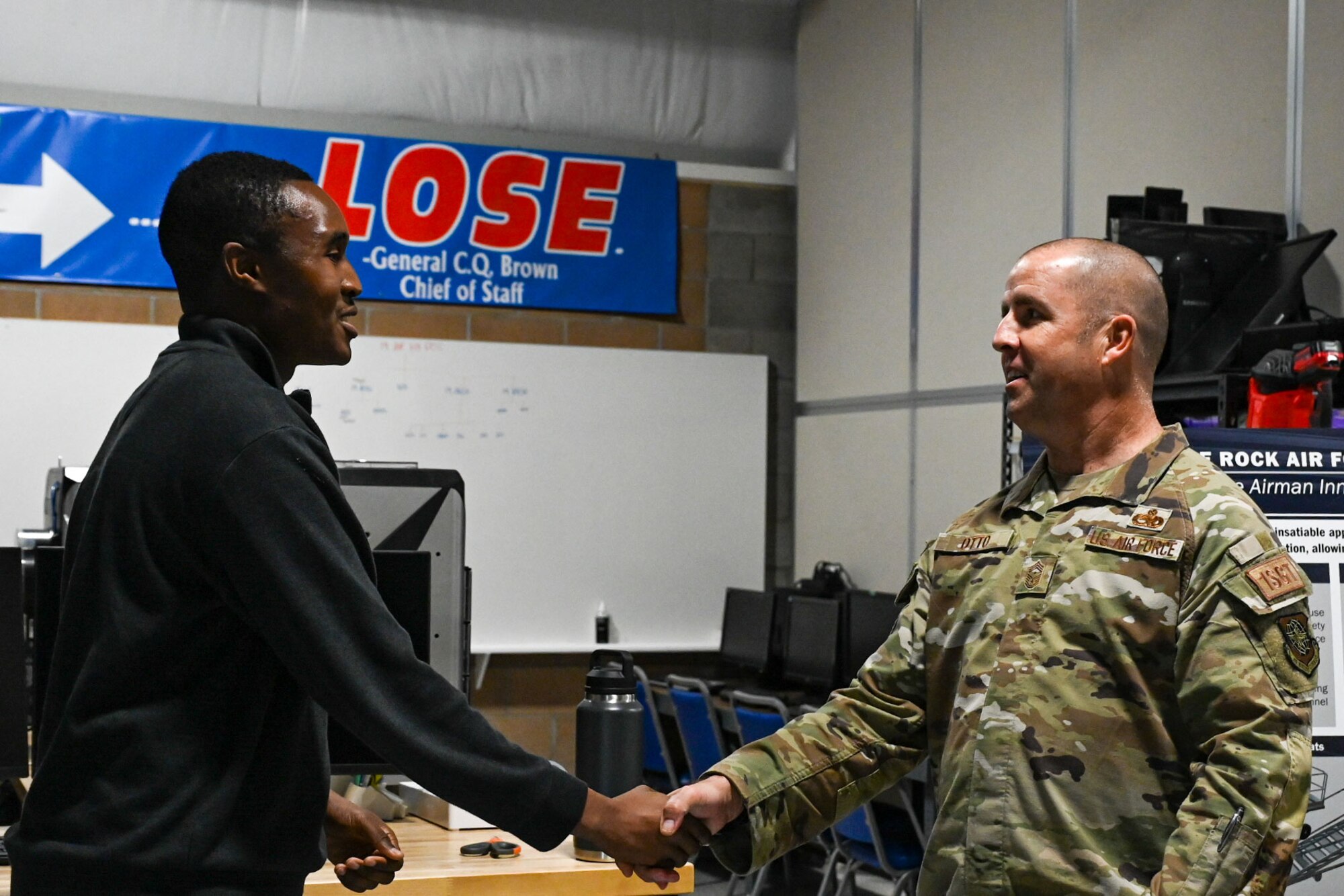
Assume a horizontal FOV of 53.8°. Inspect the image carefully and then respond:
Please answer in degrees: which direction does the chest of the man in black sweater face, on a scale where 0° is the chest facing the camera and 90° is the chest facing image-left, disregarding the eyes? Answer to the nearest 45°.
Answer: approximately 270°

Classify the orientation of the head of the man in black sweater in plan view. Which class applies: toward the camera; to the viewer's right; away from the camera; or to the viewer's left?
to the viewer's right

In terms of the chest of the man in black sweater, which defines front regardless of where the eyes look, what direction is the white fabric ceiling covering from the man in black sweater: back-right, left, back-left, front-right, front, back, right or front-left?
left

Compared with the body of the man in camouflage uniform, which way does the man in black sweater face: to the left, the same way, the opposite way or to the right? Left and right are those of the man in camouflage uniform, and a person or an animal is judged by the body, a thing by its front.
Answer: the opposite way

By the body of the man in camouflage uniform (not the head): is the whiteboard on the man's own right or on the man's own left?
on the man's own right

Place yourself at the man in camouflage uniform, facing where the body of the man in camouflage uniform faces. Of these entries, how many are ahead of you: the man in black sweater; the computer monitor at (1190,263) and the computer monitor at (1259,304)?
1

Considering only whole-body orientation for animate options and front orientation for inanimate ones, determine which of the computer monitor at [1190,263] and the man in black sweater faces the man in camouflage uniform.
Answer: the man in black sweater

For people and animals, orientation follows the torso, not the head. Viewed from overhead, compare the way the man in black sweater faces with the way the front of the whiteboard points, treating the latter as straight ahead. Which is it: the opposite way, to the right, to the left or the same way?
to the left

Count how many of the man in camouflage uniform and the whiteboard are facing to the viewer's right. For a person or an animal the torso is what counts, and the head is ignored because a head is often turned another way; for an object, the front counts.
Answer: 0

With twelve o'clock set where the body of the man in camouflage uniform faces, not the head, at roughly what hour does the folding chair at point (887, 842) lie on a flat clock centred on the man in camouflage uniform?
The folding chair is roughly at 4 o'clock from the man in camouflage uniform.

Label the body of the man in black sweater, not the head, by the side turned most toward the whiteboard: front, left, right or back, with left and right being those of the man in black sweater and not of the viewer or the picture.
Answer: left

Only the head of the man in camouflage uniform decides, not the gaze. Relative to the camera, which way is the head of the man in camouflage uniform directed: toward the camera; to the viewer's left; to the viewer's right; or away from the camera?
to the viewer's left

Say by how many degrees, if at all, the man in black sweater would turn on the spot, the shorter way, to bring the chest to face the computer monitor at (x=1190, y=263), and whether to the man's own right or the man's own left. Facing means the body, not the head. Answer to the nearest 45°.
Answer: approximately 45° to the man's own left

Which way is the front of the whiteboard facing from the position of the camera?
facing the viewer
